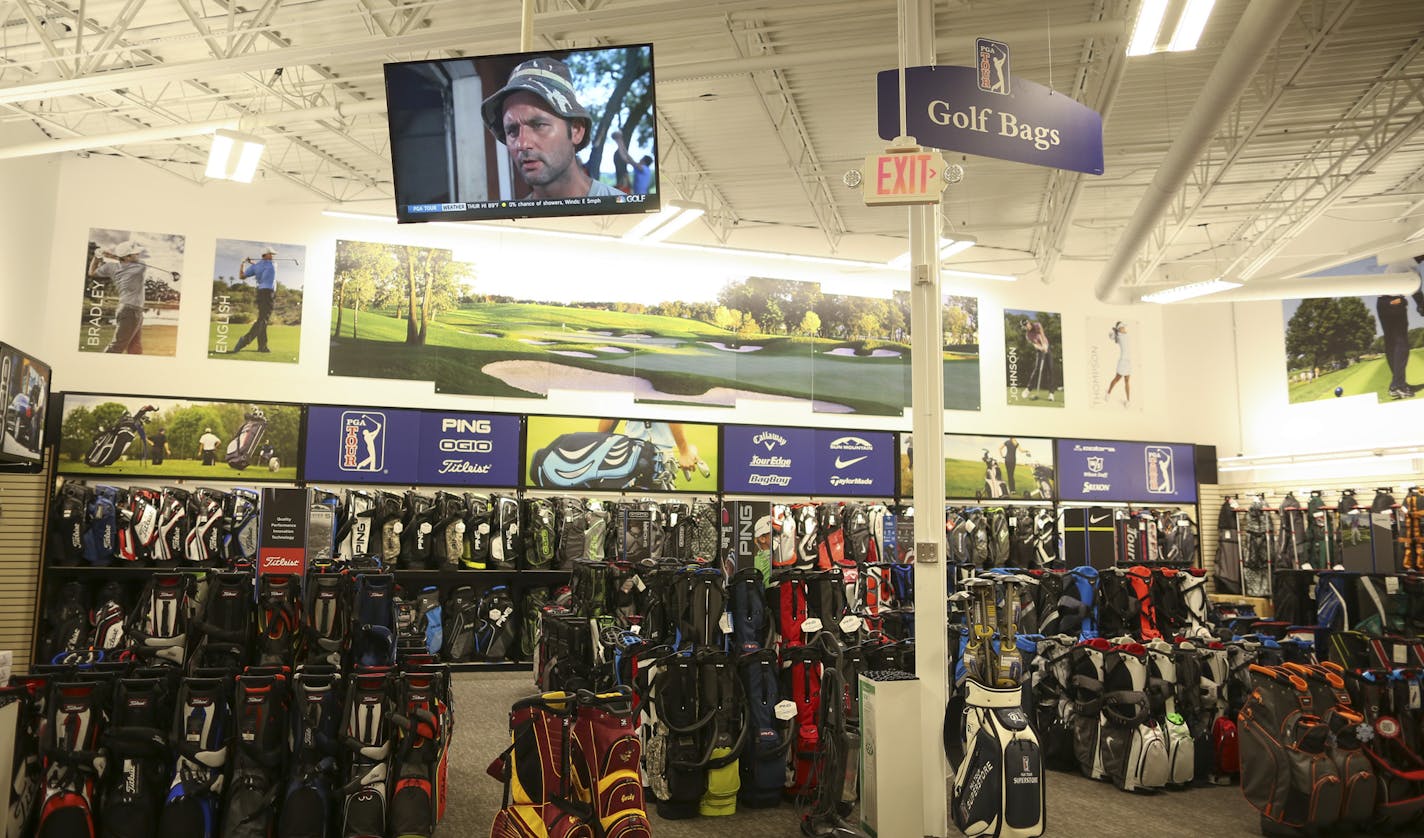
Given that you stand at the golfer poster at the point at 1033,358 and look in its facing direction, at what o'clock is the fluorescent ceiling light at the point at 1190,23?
The fluorescent ceiling light is roughly at 12 o'clock from the golfer poster.

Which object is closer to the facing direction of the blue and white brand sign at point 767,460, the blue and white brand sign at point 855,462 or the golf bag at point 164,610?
the golf bag

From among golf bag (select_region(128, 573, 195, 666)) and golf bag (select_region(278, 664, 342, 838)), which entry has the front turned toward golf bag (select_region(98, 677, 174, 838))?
golf bag (select_region(128, 573, 195, 666))

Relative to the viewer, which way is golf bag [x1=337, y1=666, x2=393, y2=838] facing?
toward the camera

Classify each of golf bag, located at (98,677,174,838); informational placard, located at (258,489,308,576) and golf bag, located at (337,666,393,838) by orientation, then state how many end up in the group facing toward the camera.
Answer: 3

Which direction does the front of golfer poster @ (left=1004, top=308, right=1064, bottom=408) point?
toward the camera

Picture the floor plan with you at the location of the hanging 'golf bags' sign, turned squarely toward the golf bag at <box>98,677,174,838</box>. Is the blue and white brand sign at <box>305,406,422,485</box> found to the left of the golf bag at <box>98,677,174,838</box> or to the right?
right

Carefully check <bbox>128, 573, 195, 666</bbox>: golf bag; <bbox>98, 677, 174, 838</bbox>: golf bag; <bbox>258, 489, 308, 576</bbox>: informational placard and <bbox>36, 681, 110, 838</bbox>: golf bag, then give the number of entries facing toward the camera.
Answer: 4

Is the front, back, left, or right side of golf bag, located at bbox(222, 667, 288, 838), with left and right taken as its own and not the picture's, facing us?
front

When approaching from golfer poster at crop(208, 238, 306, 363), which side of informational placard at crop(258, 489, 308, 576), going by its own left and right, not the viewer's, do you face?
back

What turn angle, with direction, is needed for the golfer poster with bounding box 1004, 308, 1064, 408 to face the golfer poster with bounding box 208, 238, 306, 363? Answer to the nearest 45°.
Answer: approximately 45° to its right

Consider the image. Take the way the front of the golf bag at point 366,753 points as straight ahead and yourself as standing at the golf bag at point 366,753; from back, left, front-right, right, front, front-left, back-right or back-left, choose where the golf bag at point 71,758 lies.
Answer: right

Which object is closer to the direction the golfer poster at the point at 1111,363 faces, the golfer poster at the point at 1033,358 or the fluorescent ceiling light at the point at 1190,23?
the fluorescent ceiling light

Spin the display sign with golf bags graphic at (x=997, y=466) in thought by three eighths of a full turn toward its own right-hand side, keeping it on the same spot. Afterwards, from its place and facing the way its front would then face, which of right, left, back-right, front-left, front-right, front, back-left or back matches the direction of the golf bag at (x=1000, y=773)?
back-left
